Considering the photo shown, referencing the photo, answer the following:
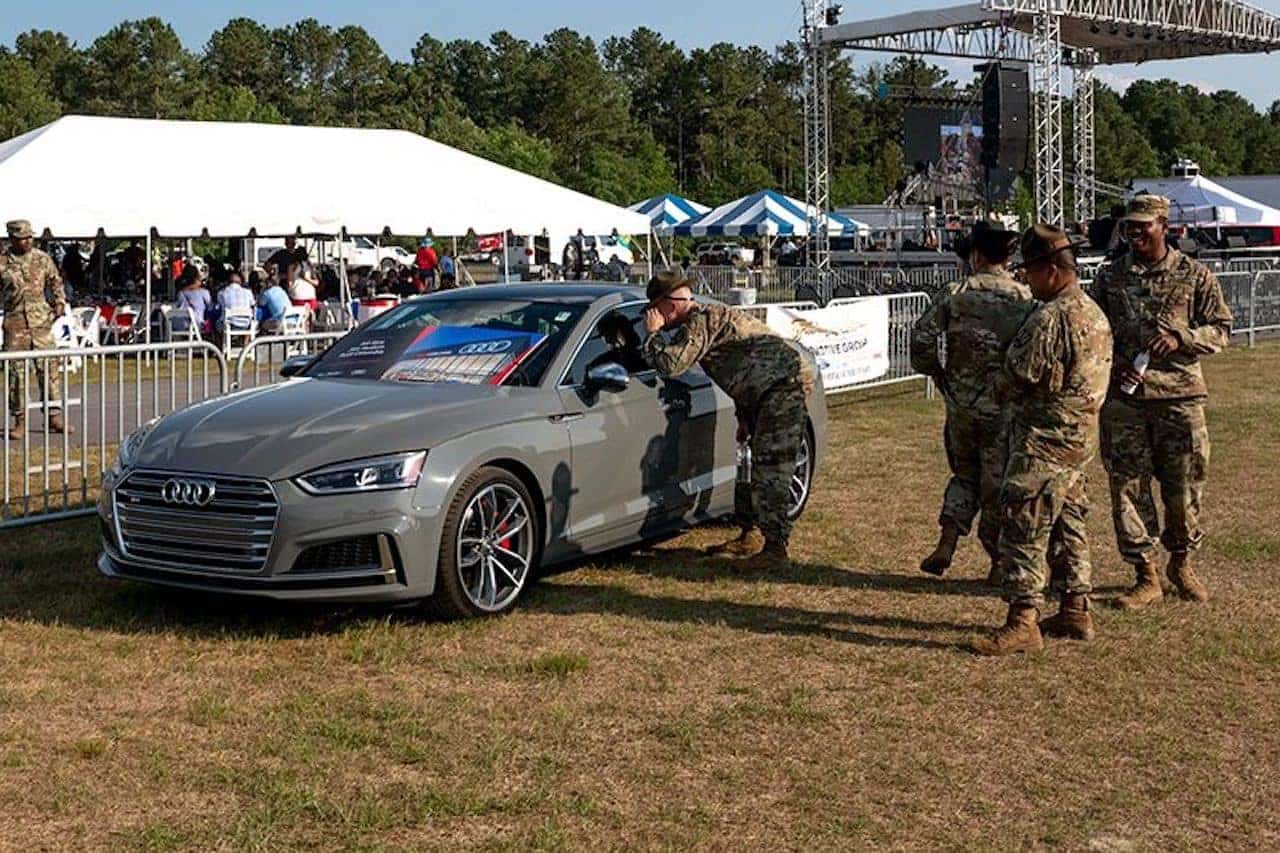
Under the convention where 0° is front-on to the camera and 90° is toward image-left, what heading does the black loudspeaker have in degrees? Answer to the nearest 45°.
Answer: approximately 45°

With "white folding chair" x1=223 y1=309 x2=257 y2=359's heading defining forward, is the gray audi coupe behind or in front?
behind

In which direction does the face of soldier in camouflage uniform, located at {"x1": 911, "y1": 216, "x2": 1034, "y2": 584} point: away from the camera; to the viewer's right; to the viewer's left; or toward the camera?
away from the camera

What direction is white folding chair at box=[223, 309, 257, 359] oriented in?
away from the camera

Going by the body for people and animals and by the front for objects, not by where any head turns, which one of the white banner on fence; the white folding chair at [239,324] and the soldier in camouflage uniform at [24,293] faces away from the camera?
the white folding chair

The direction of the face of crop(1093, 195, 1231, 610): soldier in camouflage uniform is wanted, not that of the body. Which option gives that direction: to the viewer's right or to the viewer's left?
to the viewer's left

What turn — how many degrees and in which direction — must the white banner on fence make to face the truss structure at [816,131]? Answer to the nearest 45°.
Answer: approximately 180°

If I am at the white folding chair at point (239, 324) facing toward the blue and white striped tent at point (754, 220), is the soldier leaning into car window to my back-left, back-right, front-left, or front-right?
back-right

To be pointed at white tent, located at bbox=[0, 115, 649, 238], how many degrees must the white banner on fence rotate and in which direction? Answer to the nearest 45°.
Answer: approximately 135° to its right

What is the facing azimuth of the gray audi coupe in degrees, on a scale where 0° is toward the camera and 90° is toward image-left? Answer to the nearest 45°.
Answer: approximately 45°

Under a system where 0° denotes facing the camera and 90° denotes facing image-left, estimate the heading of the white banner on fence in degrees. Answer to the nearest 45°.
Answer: approximately 0°
